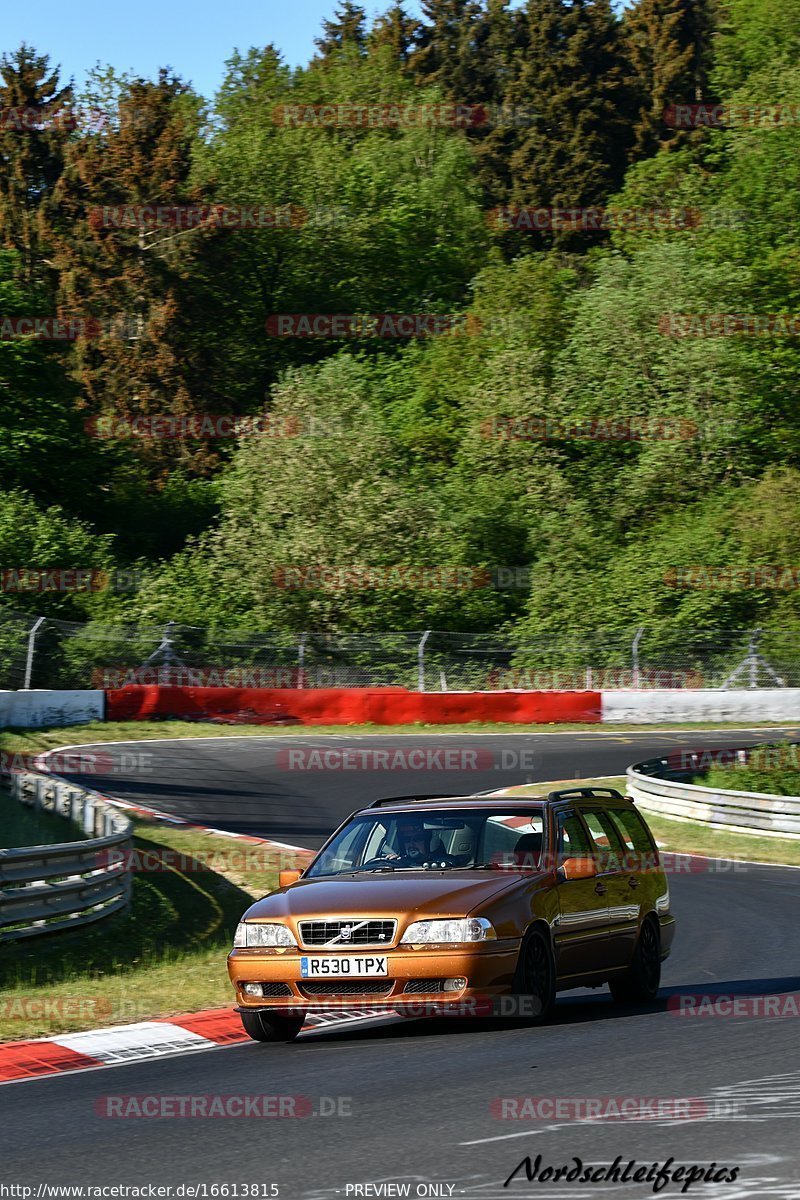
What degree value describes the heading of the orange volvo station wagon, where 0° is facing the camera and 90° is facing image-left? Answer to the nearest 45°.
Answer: approximately 45°

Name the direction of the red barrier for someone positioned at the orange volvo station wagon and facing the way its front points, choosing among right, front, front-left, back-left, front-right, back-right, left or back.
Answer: back-right

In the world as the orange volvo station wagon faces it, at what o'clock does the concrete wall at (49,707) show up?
The concrete wall is roughly at 4 o'clock from the orange volvo station wagon.

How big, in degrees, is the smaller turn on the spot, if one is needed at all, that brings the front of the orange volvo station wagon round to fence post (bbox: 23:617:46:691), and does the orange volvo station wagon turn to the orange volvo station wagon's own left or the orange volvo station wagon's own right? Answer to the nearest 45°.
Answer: approximately 135° to the orange volvo station wagon's own right

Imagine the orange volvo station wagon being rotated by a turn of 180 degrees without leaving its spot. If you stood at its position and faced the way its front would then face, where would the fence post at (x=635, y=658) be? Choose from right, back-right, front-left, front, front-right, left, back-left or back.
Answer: front-left

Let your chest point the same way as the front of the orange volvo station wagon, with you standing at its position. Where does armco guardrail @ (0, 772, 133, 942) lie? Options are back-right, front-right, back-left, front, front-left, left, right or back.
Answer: right

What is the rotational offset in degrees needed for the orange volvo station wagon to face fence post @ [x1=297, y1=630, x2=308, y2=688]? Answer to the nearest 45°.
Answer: approximately 135° to its right
